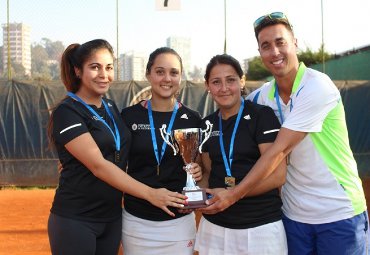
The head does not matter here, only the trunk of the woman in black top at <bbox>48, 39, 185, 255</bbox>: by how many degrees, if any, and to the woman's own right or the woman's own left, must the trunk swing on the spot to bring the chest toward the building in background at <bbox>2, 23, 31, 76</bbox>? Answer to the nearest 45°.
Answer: approximately 135° to the woman's own left

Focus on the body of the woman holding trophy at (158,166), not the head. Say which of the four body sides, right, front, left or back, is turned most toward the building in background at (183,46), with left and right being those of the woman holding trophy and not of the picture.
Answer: back

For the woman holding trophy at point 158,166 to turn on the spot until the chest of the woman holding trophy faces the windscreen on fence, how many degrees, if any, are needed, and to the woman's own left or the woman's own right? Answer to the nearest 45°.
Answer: approximately 180°

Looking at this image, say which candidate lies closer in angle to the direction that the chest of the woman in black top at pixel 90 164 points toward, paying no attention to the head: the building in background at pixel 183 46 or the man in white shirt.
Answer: the man in white shirt

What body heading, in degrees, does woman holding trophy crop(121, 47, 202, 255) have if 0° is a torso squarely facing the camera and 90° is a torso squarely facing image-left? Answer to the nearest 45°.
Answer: approximately 0°

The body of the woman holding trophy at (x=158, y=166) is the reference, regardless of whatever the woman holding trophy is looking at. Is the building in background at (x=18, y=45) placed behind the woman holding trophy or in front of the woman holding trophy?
behind

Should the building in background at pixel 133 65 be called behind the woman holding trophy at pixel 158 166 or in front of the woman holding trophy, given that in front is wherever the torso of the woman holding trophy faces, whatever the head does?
behind

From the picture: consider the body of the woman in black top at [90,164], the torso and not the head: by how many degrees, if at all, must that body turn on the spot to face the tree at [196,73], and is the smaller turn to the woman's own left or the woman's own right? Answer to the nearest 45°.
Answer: approximately 135° to the woman's own left

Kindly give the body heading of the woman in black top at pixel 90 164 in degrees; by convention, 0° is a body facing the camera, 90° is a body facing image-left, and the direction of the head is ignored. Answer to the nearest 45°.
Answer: approximately 315°
